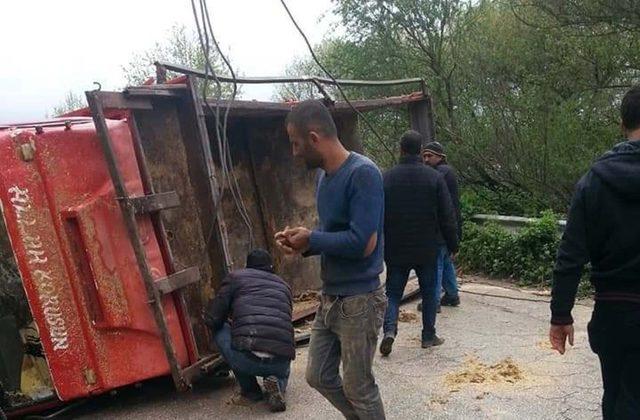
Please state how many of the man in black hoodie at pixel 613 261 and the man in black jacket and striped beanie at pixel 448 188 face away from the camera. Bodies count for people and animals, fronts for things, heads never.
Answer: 1

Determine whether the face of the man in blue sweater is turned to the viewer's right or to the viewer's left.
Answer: to the viewer's left

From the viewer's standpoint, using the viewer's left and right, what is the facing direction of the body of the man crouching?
facing away from the viewer and to the left of the viewer

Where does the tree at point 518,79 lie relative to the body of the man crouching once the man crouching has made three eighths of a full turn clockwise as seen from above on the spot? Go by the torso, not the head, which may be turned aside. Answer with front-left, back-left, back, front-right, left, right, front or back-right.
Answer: front-left

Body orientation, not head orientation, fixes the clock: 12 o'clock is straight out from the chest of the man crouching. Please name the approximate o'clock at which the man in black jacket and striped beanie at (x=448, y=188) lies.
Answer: The man in black jacket and striped beanie is roughly at 3 o'clock from the man crouching.

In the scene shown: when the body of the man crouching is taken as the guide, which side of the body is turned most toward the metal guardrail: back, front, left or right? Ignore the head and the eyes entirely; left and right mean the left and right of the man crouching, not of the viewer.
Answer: right

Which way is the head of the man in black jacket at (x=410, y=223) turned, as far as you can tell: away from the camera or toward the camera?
away from the camera

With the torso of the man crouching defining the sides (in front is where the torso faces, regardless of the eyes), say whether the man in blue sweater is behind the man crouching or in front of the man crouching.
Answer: behind
